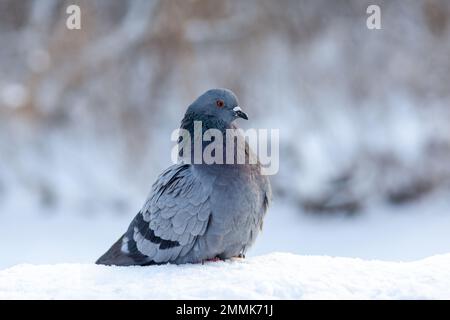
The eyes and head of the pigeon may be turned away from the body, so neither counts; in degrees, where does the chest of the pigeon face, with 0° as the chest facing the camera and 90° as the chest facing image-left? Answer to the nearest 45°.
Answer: approximately 315°
